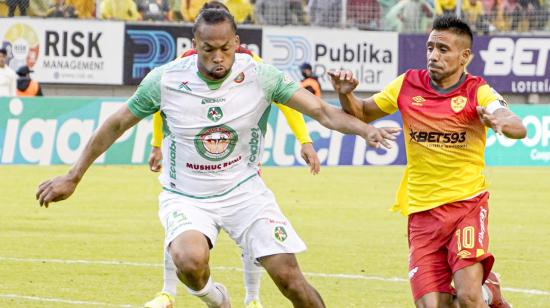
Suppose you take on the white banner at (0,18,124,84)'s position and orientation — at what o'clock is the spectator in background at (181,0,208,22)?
The spectator in background is roughly at 9 o'clock from the white banner.

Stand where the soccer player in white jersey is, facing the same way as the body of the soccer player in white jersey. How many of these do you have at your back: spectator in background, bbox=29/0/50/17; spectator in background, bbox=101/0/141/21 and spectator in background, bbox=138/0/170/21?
3

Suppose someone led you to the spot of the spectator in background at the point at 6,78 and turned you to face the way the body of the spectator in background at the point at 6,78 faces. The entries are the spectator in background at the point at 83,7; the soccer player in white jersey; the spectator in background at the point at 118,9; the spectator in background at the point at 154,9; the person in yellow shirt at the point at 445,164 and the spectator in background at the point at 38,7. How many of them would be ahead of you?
2

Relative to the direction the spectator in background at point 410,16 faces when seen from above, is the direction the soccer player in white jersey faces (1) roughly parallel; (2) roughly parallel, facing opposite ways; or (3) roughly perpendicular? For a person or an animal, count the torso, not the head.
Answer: roughly parallel

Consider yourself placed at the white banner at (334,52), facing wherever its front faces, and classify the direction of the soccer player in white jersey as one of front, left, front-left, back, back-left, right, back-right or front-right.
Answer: front

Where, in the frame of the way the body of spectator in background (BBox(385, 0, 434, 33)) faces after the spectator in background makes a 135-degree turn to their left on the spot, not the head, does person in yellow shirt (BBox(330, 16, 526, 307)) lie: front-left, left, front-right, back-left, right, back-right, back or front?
back-right

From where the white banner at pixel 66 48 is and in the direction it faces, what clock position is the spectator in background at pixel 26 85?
The spectator in background is roughly at 1 o'clock from the white banner.

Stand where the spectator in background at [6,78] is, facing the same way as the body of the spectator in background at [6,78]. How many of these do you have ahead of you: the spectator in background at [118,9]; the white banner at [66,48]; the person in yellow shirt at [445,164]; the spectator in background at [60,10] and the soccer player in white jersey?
2

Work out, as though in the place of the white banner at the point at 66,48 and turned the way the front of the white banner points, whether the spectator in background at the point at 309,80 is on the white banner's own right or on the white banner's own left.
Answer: on the white banner's own left

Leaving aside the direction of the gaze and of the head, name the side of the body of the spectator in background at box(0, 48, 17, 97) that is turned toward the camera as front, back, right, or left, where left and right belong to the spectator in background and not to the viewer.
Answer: front

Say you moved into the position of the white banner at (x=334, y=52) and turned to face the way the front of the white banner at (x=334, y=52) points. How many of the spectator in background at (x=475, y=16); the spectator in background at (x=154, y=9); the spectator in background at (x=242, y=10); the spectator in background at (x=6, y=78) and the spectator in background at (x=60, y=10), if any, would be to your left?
1

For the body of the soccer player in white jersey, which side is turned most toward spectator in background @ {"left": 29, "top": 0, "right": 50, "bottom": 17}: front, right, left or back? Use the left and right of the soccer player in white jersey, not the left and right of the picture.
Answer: back

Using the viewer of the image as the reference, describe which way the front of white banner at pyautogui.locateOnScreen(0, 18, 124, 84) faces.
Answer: facing the viewer

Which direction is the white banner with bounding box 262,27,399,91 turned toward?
toward the camera

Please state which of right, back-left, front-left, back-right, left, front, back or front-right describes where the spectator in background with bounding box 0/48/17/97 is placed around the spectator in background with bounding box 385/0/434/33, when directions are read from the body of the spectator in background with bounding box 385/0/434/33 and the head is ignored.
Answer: front-right

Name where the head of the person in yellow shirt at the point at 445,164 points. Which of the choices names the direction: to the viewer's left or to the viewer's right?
to the viewer's left
